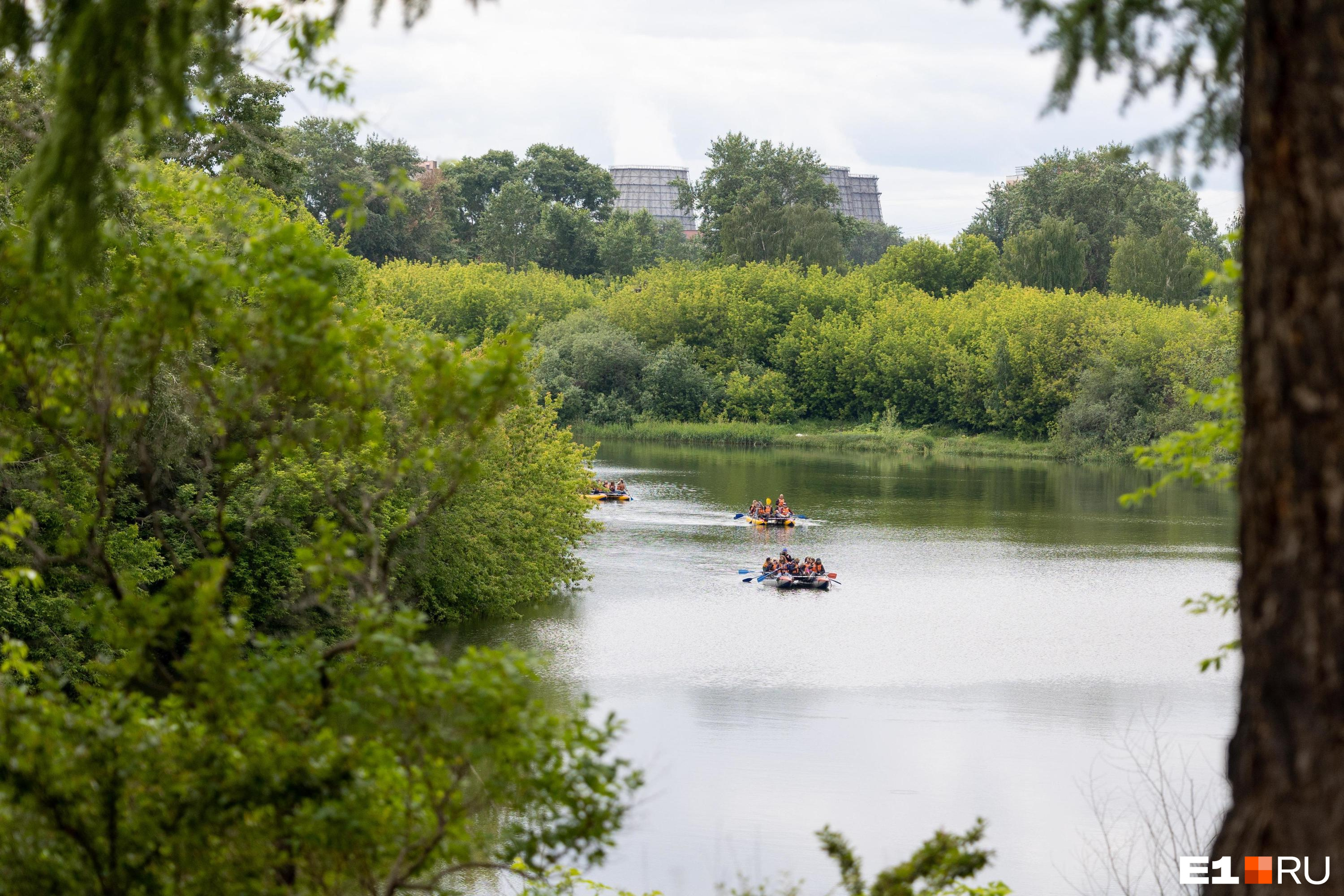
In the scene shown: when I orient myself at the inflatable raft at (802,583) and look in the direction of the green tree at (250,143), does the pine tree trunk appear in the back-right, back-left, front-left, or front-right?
back-left

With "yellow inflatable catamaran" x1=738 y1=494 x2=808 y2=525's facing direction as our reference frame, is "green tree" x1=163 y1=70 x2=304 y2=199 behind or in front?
behind

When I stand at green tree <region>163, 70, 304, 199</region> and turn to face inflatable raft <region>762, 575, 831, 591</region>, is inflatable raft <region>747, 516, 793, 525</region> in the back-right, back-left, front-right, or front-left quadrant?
front-left

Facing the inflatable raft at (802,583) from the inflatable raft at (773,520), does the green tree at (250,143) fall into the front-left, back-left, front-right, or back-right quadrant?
back-right
